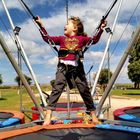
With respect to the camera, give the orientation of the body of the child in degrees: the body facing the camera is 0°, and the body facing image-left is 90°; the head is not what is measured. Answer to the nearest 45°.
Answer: approximately 0°
